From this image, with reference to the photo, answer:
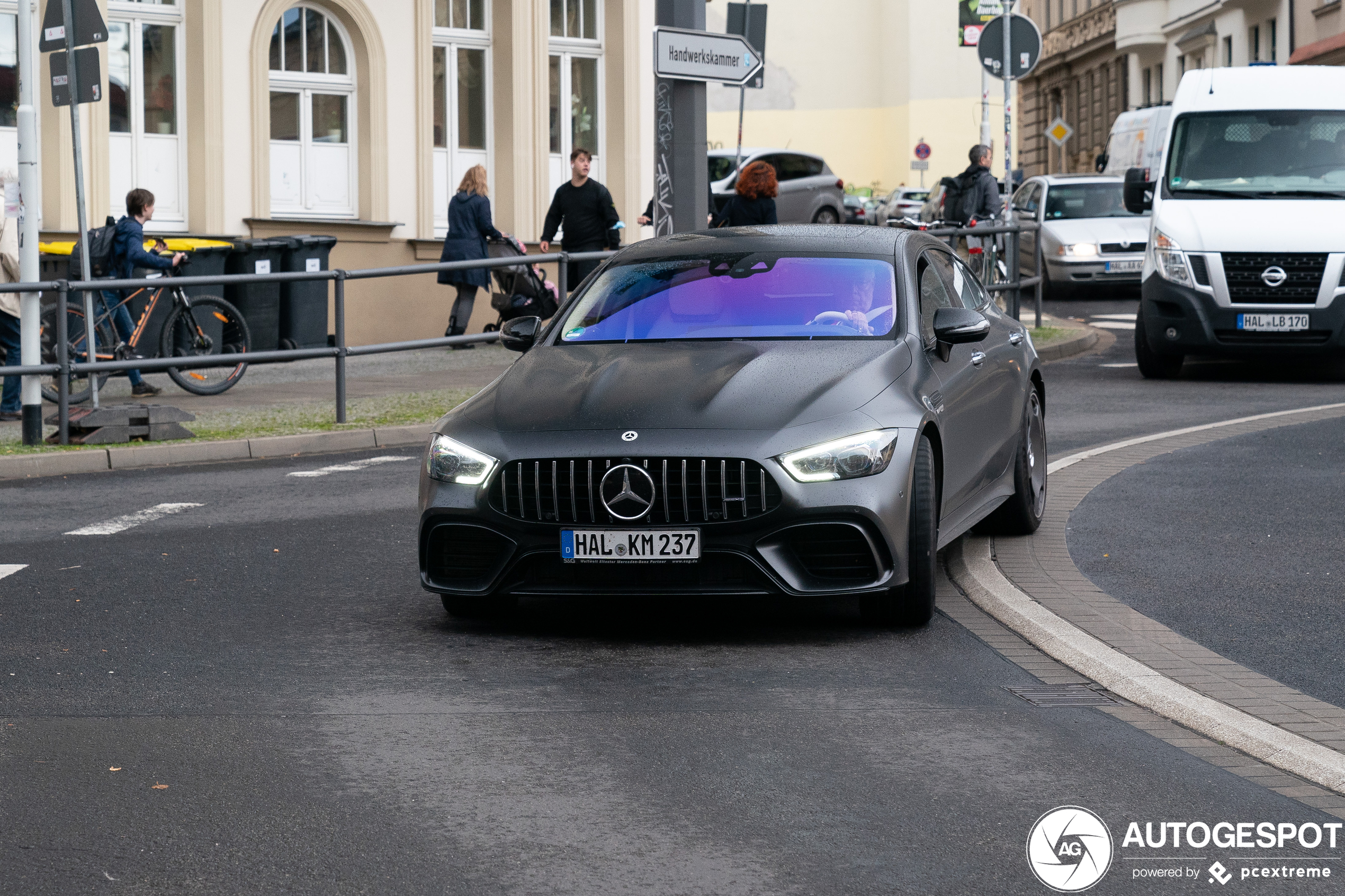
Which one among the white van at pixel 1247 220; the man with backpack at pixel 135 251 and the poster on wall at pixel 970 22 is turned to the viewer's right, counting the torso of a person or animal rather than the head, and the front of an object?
the man with backpack

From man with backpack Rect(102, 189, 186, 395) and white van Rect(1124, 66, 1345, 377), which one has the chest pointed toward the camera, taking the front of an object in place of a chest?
the white van

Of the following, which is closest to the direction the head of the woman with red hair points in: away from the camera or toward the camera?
away from the camera

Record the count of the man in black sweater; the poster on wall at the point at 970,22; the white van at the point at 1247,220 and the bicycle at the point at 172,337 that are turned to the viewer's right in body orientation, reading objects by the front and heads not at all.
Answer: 1

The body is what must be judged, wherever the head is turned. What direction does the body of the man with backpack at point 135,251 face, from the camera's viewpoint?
to the viewer's right

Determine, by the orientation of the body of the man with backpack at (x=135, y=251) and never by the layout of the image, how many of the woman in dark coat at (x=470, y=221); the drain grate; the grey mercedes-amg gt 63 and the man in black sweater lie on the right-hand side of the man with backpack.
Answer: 2

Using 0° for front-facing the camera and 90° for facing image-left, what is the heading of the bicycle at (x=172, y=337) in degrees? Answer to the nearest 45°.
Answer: approximately 270°

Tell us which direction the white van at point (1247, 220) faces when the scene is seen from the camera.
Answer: facing the viewer

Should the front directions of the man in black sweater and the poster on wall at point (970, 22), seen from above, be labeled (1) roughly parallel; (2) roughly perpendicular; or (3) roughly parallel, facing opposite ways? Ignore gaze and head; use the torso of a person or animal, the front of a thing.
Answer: roughly parallel

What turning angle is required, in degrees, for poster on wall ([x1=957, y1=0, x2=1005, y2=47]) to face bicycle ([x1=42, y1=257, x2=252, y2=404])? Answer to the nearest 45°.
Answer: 0° — it already faces it

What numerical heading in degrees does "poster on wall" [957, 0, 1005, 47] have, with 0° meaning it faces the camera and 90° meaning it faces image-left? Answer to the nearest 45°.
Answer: approximately 0°

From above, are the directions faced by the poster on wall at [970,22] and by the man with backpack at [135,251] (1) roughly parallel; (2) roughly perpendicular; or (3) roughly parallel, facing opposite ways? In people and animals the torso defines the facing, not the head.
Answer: roughly perpendicular

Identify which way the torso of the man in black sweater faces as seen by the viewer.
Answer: toward the camera

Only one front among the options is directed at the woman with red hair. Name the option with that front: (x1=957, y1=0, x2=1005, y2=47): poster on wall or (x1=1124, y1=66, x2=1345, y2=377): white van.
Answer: the poster on wall

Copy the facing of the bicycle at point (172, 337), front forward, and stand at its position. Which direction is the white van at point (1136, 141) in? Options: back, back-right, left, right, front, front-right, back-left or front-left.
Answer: front-left
